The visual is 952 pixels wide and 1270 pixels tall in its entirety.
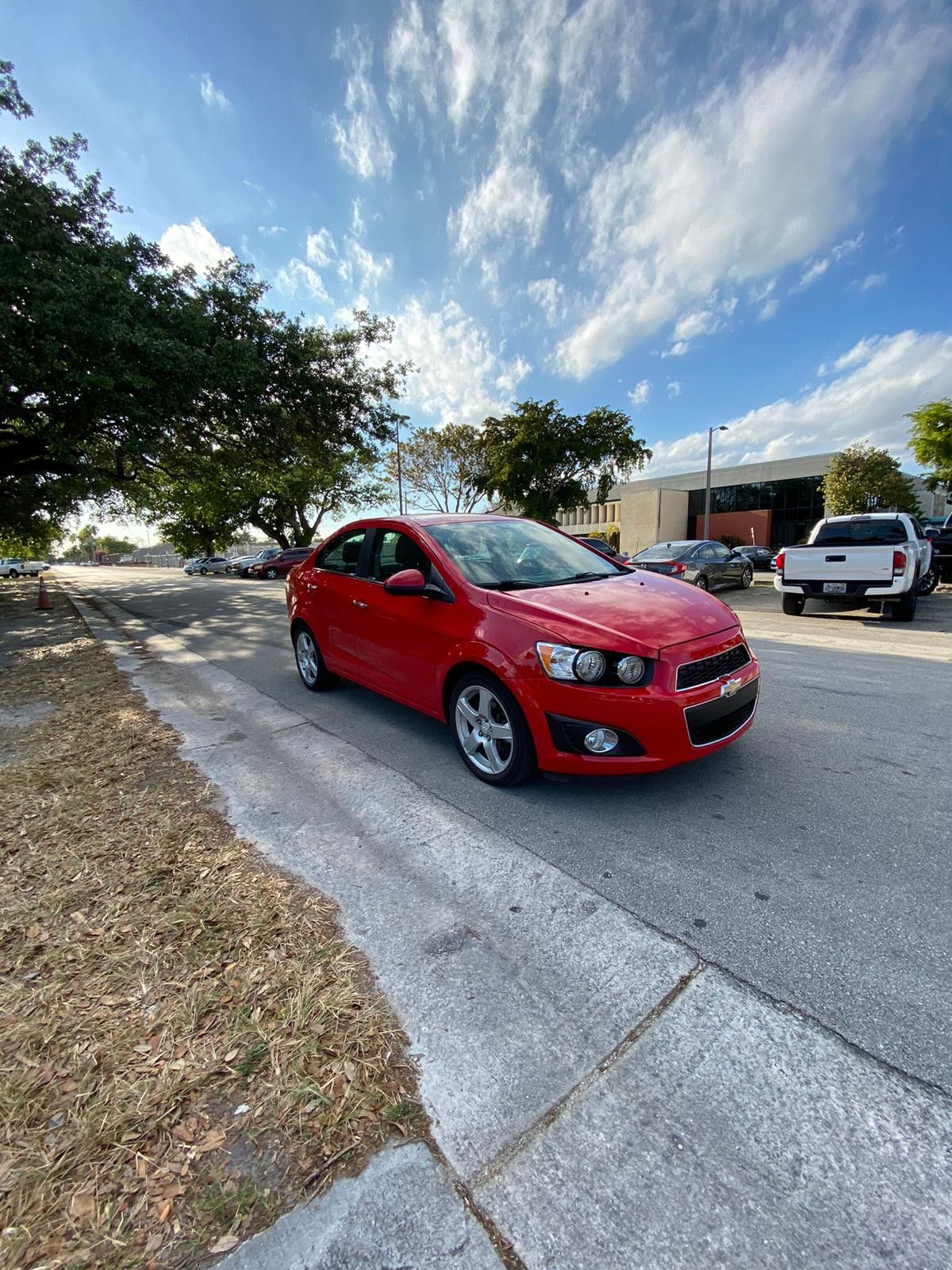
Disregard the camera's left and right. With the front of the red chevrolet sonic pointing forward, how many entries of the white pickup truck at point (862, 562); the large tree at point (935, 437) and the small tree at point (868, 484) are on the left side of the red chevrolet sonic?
3

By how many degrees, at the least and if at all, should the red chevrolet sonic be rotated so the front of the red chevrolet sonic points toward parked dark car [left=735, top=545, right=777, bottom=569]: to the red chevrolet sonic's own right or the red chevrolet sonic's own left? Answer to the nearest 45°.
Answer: approximately 90° to the red chevrolet sonic's own left

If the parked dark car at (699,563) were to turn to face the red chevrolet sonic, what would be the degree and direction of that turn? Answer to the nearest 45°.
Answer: approximately 135° to its right

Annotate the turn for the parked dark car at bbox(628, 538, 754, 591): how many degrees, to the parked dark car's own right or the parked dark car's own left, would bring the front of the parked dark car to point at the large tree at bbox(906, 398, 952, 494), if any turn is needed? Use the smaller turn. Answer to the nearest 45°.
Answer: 0° — it already faces it

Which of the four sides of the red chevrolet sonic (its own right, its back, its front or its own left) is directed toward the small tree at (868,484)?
left

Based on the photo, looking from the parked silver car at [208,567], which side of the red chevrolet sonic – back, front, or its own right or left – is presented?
back

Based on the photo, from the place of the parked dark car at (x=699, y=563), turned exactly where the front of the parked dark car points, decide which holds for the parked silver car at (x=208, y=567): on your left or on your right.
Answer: on your left

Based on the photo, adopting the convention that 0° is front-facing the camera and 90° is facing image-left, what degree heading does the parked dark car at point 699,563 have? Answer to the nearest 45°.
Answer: approximately 225°

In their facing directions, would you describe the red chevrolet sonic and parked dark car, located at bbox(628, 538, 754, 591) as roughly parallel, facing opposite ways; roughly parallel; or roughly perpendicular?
roughly perpendicular

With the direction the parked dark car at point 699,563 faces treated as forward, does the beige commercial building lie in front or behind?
in front

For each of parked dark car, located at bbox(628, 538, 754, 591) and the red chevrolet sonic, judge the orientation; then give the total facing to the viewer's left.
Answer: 0
